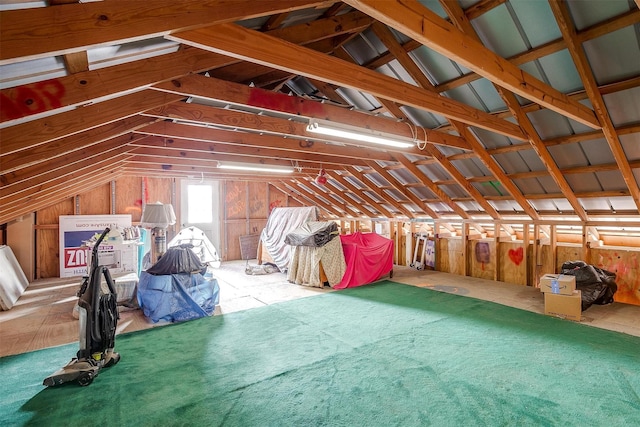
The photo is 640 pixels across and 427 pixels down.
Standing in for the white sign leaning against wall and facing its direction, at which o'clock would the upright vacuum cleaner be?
The upright vacuum cleaner is roughly at 12 o'clock from the white sign leaning against wall.

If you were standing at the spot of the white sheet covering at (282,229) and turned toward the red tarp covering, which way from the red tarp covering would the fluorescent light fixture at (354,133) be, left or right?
right

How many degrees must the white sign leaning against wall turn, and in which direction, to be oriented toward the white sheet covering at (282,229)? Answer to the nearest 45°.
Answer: approximately 45° to its left

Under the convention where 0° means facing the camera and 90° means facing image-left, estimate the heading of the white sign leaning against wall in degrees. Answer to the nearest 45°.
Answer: approximately 0°

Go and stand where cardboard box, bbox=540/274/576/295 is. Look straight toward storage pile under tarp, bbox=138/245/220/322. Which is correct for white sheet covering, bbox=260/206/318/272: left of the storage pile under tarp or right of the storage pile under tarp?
right
